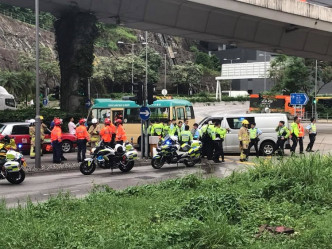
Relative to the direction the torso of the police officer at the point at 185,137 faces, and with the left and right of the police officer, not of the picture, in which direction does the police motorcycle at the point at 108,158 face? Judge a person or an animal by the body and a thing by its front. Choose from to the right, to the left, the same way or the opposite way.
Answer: to the left

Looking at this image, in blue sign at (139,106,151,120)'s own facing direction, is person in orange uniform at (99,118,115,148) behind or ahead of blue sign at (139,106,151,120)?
ahead

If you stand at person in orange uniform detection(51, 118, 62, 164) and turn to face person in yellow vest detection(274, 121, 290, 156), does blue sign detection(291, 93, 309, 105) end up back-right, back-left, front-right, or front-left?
front-left

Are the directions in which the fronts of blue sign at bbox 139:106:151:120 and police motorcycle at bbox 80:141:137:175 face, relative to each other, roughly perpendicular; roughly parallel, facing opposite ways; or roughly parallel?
roughly perpendicular

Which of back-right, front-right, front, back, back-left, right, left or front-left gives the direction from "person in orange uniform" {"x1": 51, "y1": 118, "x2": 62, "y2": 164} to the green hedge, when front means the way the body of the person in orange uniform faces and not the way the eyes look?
front

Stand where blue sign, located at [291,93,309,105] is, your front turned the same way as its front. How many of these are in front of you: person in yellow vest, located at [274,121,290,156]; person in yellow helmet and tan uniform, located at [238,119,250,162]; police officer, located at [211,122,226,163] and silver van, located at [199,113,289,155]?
4

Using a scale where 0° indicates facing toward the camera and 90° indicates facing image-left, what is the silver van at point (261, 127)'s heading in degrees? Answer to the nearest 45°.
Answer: approximately 90°

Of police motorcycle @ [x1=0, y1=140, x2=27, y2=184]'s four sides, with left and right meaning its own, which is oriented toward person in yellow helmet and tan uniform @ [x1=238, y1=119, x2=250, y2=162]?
back

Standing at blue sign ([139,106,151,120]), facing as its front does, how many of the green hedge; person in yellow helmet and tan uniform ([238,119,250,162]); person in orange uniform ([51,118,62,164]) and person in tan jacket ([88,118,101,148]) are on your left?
1

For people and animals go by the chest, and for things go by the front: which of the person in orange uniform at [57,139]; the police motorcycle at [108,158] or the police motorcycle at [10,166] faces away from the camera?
the person in orange uniform

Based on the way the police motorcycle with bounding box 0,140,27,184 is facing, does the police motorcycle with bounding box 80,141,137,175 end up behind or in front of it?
behind

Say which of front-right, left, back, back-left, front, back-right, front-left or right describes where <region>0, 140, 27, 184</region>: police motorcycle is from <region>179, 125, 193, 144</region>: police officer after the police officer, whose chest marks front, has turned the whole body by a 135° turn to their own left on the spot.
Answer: front

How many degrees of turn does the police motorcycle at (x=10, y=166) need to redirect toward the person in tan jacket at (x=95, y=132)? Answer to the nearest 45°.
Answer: approximately 135° to its right

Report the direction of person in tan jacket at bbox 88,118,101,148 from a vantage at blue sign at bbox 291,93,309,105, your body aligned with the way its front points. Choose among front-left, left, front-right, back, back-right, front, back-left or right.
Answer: front-right
